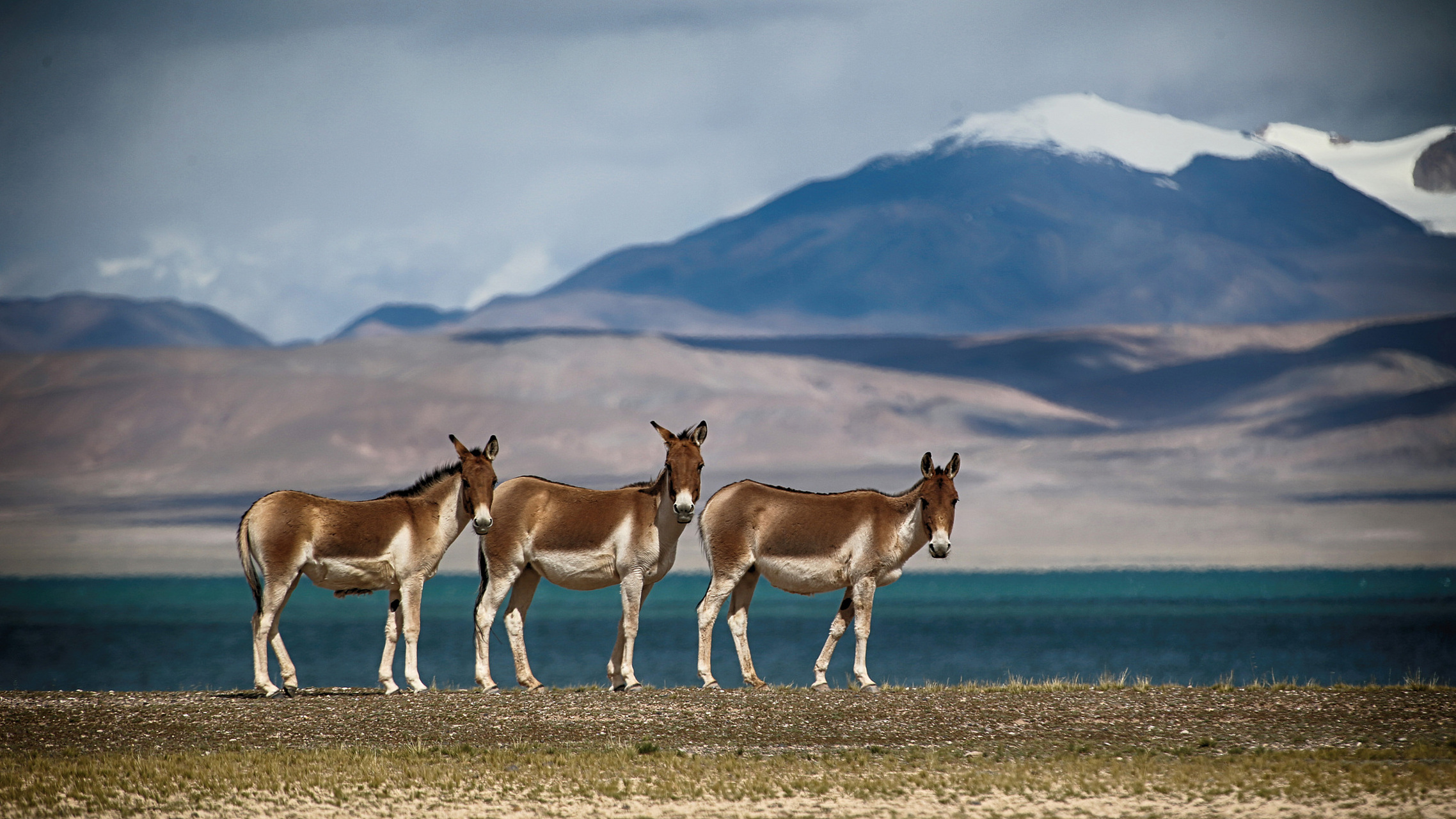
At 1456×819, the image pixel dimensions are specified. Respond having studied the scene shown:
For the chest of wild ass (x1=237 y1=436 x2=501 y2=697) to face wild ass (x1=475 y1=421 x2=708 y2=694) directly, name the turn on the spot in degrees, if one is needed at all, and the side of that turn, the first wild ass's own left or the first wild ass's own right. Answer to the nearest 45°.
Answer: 0° — it already faces it

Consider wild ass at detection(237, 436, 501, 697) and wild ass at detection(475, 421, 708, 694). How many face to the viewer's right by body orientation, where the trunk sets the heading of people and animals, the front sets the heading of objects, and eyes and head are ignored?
2

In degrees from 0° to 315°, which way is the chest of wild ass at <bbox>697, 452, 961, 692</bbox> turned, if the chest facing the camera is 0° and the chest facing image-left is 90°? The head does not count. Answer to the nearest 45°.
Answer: approximately 270°

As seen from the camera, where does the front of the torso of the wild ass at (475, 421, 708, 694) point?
to the viewer's right

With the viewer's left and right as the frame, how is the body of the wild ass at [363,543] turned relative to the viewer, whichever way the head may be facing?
facing to the right of the viewer

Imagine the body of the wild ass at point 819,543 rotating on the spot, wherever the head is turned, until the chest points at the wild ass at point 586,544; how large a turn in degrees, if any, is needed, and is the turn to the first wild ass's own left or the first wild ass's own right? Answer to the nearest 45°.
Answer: approximately 180°
